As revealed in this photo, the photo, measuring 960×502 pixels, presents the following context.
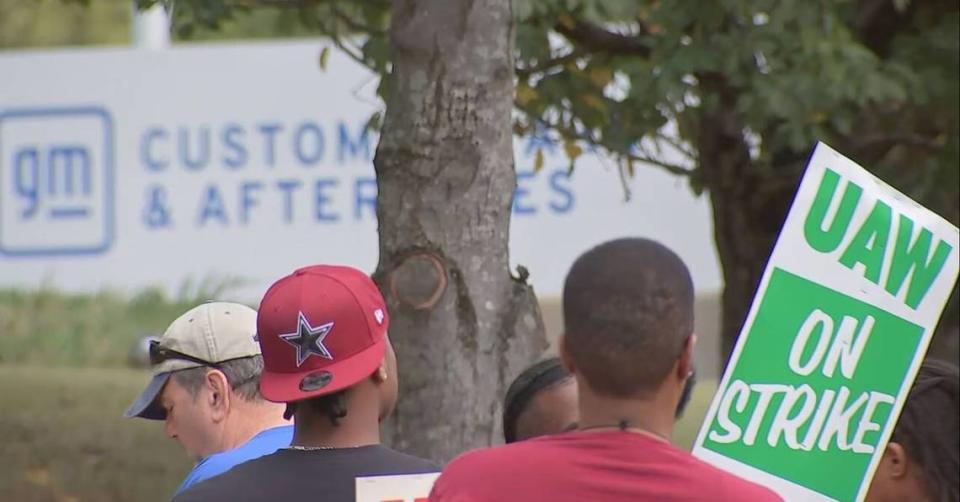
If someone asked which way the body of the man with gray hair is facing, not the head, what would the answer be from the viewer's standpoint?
to the viewer's left

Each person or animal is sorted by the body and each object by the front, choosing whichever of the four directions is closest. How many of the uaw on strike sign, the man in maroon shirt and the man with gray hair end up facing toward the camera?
1

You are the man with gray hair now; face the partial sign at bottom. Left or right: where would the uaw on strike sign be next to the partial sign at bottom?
left

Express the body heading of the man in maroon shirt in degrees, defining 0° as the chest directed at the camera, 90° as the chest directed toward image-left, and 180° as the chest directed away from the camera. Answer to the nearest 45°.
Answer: approximately 180°

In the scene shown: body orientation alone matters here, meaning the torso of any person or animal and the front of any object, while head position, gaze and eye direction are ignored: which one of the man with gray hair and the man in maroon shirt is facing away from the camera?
the man in maroon shirt

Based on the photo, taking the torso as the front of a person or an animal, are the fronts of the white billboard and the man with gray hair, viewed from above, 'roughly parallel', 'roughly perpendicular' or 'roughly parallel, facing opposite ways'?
roughly perpendicular

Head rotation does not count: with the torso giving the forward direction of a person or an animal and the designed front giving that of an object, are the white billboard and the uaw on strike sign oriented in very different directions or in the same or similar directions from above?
same or similar directions

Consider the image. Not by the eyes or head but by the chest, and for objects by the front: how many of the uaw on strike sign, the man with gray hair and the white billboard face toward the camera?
2

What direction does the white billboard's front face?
toward the camera

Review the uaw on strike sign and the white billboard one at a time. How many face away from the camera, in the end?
0

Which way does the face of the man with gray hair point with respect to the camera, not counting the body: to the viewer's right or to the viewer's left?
to the viewer's left

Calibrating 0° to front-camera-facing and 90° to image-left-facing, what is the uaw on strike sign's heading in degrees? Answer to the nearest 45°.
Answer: approximately 0°

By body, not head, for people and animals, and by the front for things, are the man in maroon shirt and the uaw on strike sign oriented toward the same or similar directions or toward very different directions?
very different directions

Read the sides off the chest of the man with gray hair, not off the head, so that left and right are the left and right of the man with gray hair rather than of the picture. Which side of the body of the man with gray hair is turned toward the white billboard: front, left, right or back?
right

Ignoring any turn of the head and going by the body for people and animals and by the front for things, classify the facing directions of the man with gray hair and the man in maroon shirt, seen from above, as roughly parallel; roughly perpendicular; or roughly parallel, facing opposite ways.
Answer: roughly perpendicular
